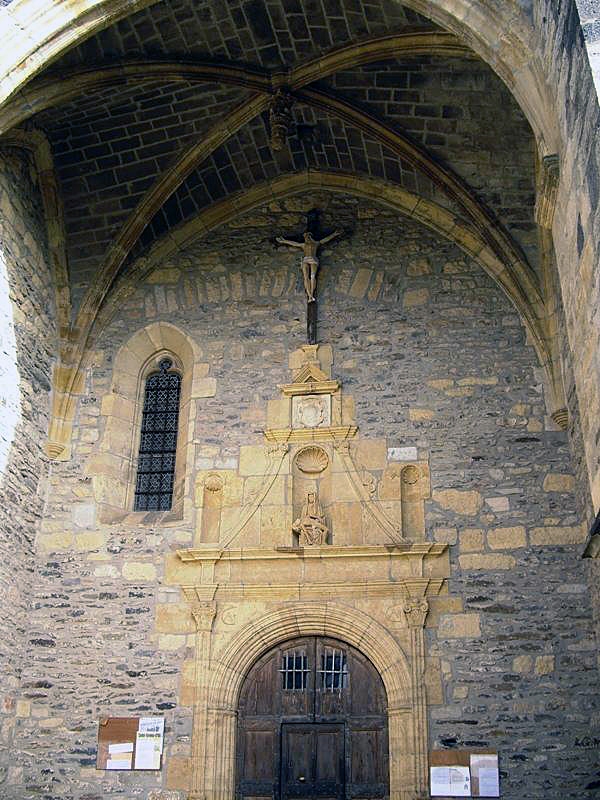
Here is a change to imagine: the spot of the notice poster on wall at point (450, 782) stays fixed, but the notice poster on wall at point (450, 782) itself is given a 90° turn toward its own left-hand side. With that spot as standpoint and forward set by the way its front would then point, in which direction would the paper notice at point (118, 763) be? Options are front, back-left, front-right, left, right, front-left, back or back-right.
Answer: back

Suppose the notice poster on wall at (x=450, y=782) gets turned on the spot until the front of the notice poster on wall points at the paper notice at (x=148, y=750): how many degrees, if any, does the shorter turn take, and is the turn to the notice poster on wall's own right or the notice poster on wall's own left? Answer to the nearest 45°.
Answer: approximately 90° to the notice poster on wall's own right

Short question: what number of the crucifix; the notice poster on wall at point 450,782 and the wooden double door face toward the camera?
3

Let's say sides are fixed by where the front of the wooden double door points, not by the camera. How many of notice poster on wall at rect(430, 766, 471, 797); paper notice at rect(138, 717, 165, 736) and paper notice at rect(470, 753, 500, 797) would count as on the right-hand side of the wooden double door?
1

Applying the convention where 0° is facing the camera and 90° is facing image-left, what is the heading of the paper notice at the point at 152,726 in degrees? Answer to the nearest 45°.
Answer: approximately 0°

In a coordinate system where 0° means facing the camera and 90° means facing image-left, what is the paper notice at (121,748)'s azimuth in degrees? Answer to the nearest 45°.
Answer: approximately 0°

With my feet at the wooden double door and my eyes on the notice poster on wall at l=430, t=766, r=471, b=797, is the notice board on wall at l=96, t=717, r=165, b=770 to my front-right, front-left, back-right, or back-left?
back-right

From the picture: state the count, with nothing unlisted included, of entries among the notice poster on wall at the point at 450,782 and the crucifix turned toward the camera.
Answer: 2

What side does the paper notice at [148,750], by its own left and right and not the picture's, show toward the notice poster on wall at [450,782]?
left
